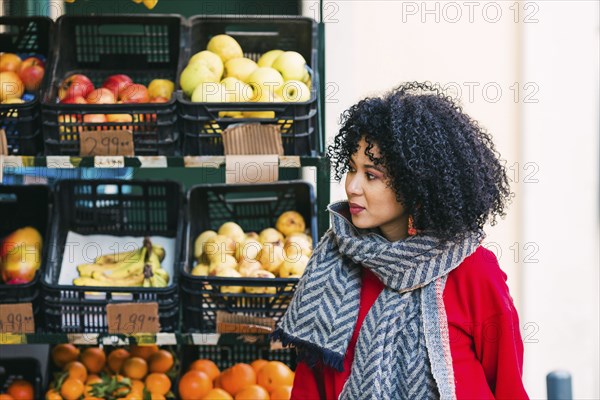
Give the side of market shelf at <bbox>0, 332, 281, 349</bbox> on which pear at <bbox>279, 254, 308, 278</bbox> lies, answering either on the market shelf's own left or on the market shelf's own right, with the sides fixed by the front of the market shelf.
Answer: on the market shelf's own left

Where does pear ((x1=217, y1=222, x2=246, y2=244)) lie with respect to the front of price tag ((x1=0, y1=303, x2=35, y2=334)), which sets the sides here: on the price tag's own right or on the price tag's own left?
on the price tag's own left

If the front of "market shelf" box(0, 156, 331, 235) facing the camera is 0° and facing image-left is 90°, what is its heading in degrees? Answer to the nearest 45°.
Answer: approximately 0°

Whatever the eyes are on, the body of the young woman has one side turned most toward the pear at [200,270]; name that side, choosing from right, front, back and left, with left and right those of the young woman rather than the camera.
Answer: right
